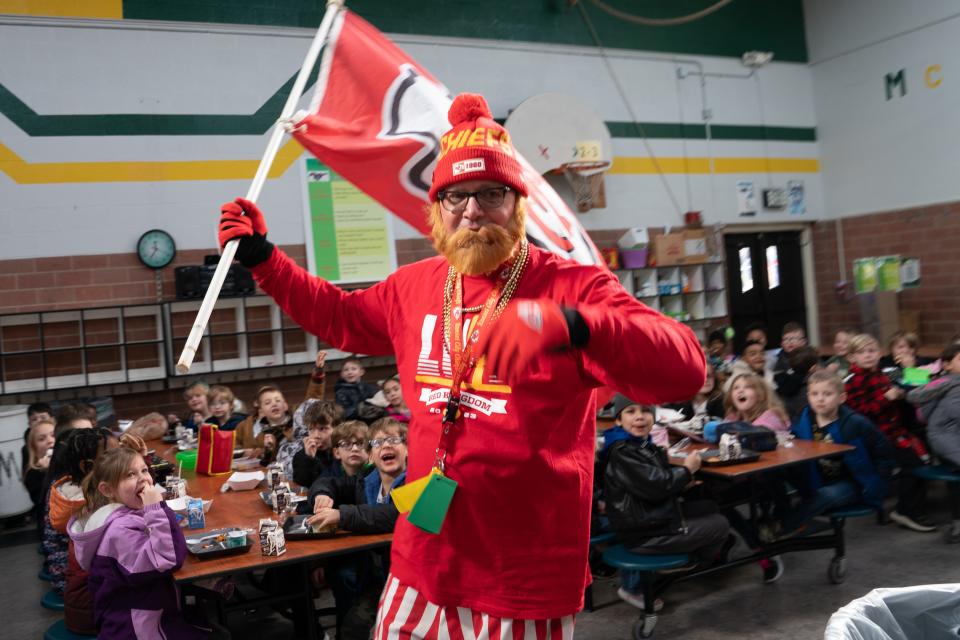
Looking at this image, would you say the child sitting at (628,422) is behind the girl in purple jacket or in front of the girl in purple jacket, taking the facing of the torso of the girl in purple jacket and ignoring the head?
in front

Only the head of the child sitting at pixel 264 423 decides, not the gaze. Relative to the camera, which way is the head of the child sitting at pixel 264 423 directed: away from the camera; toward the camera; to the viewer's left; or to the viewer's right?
toward the camera

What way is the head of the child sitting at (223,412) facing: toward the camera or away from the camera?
toward the camera

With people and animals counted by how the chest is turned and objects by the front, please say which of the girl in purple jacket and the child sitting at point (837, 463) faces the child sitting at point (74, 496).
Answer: the child sitting at point (837, 463)

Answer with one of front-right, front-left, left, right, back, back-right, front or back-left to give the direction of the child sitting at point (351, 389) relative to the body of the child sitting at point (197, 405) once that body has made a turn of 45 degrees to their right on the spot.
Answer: back

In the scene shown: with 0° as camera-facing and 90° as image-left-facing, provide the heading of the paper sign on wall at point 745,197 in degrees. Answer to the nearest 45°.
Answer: approximately 0°

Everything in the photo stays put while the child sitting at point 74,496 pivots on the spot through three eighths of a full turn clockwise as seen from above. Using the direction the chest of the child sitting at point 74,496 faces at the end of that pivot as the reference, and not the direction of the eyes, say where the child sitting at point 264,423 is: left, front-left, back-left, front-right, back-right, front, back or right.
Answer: back

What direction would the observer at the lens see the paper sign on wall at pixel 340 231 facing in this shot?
facing the viewer

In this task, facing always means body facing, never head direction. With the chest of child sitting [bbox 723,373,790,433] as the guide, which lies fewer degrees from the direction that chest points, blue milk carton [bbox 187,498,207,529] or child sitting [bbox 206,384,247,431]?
the blue milk carton

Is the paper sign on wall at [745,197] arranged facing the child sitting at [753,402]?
yes

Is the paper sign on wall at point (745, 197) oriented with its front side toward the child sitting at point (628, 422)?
yes

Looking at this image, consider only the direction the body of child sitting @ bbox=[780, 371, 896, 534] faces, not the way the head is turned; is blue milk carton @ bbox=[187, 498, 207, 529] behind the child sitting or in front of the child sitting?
in front

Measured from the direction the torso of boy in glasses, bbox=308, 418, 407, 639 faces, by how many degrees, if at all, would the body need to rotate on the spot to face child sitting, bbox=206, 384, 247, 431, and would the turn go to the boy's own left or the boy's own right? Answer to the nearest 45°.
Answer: approximately 135° to the boy's own right

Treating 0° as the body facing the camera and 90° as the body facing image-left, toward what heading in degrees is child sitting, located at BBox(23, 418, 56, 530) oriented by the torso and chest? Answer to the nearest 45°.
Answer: approximately 315°

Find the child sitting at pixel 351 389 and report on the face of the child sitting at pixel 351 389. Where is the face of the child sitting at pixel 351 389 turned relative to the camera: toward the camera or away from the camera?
toward the camera

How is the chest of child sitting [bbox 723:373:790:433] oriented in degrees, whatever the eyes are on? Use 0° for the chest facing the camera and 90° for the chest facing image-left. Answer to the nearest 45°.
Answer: approximately 45°
